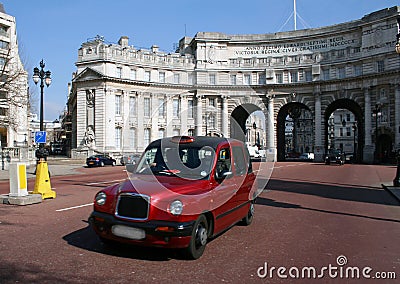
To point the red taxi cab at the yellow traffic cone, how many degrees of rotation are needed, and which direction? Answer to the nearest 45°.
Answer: approximately 90° to its right

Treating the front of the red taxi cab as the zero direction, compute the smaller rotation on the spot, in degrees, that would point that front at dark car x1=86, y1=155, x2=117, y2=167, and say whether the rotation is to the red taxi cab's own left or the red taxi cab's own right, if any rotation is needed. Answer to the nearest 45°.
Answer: approximately 135° to the red taxi cab's own right

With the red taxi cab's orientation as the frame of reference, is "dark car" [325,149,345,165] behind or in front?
behind

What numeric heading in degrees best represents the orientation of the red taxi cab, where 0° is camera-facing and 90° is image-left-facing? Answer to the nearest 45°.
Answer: approximately 45°

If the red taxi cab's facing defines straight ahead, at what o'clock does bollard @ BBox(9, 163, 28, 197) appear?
The bollard is roughly at 3 o'clock from the red taxi cab.

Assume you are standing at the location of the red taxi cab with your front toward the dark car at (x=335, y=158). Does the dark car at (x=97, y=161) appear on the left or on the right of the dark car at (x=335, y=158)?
left
